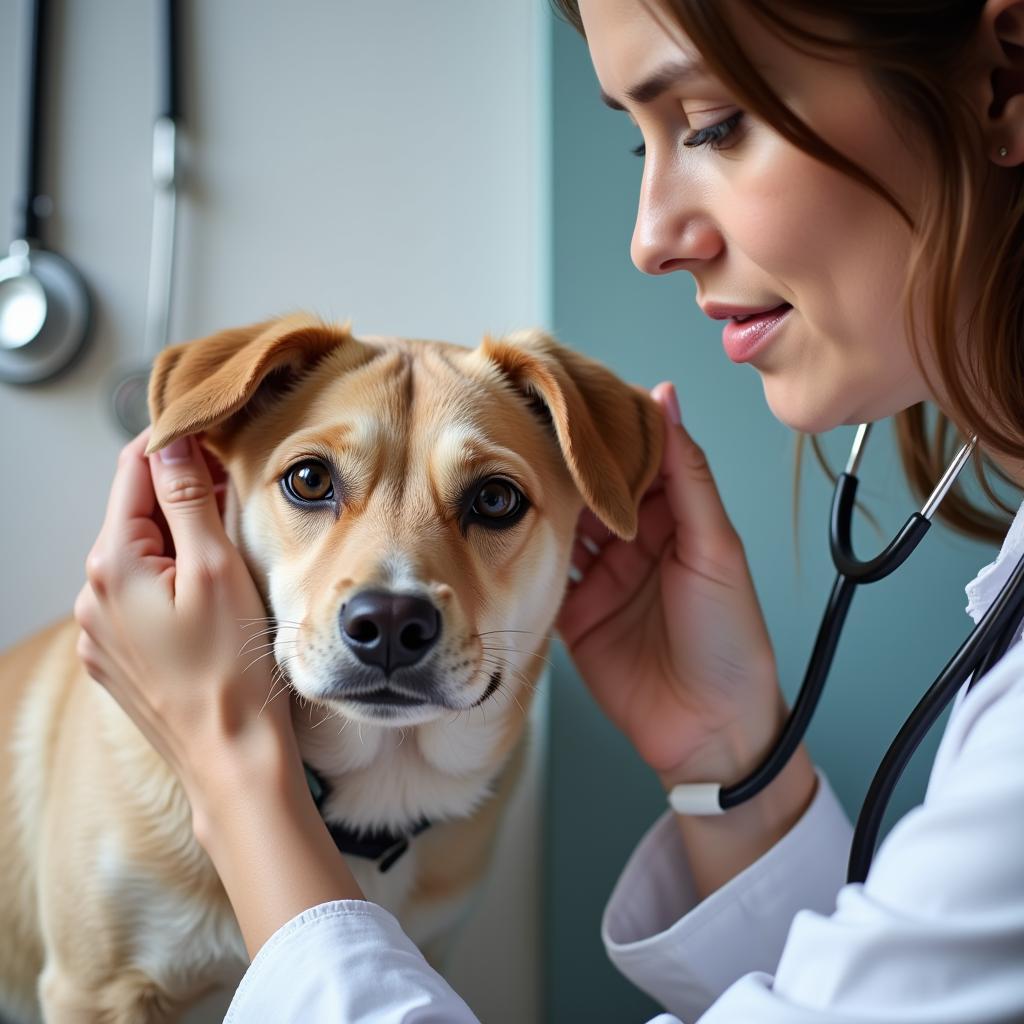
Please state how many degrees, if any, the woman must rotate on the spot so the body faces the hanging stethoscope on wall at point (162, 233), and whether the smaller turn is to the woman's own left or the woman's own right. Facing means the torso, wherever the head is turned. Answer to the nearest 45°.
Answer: approximately 45° to the woman's own right

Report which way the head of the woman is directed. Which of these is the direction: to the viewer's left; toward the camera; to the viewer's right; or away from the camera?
to the viewer's left

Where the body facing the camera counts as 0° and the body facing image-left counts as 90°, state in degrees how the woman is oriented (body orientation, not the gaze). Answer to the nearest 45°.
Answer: approximately 90°

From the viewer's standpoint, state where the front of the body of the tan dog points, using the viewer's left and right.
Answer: facing the viewer and to the right of the viewer

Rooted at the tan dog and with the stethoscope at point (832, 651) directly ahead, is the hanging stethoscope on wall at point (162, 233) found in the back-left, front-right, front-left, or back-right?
back-left
